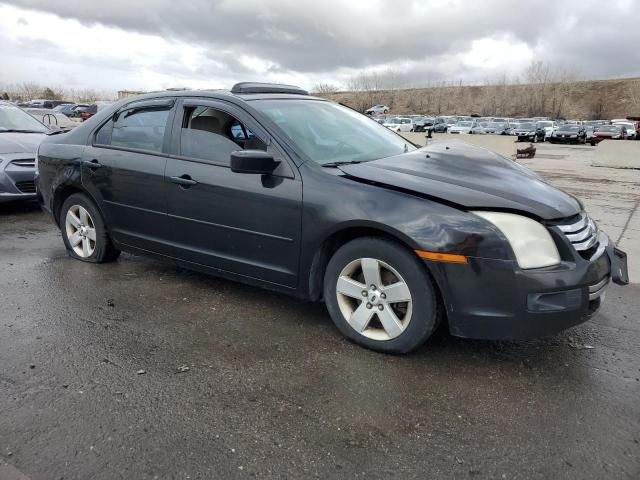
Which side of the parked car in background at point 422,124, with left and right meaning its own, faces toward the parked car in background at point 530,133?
left

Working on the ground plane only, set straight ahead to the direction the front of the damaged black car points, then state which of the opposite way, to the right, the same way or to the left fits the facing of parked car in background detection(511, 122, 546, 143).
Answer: to the right

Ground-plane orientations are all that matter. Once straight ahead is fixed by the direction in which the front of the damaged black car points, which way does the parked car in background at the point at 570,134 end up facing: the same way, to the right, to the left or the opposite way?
to the right

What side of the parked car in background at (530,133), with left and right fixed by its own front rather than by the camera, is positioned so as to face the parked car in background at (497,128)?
right

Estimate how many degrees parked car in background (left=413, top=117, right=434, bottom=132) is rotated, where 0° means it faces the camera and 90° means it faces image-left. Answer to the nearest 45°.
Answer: approximately 45°

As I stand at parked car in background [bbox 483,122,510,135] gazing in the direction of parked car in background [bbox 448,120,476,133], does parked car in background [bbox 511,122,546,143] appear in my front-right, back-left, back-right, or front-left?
back-left

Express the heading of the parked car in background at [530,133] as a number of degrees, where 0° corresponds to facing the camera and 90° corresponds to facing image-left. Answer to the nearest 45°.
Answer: approximately 45°
